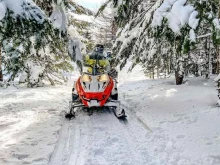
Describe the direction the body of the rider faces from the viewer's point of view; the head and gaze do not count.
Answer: toward the camera

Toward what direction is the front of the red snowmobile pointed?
toward the camera
